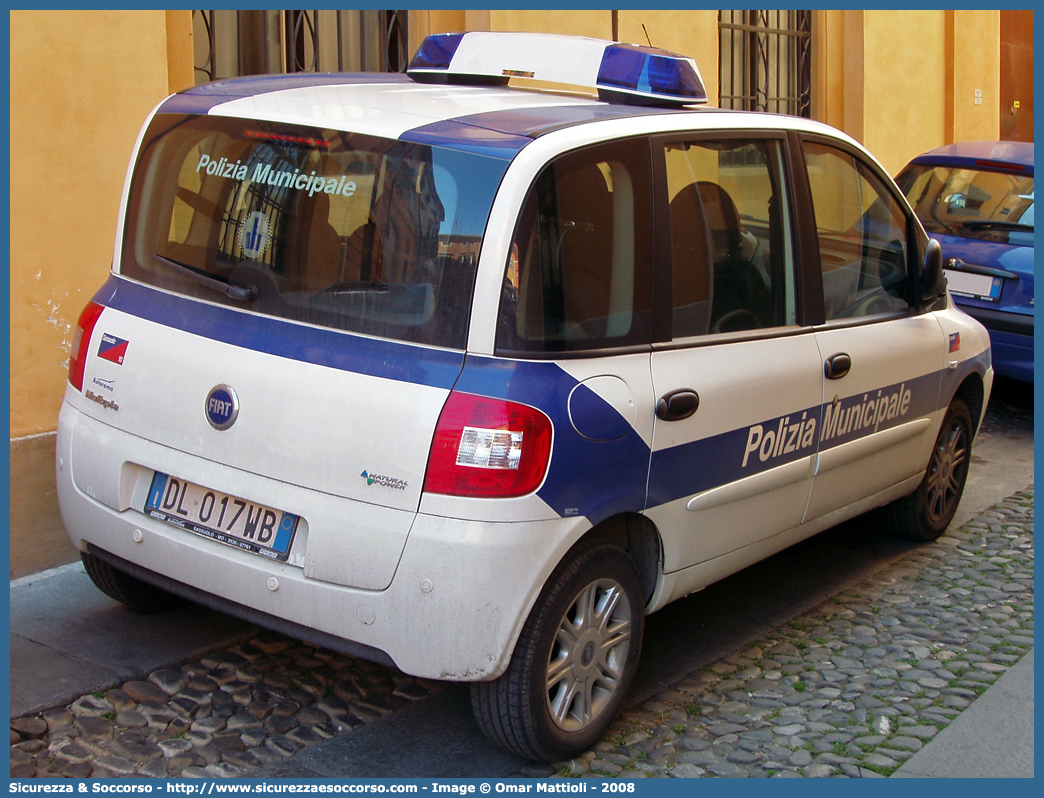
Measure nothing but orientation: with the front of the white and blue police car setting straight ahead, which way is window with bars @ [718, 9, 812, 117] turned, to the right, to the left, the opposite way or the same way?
to the right

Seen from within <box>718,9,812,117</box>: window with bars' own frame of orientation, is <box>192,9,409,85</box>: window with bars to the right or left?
on its right

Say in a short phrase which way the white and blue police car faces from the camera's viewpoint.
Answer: facing away from the viewer and to the right of the viewer

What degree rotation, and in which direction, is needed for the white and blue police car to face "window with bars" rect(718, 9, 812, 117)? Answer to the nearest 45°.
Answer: approximately 45° to its left

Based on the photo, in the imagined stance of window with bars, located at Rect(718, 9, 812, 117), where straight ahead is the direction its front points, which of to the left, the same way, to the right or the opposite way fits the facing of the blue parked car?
to the left

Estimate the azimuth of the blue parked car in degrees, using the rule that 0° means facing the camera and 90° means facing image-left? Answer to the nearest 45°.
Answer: approximately 225°

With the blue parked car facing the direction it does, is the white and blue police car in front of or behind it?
behind

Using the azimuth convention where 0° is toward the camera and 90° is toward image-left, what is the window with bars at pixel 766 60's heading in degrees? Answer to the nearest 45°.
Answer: approximately 315°

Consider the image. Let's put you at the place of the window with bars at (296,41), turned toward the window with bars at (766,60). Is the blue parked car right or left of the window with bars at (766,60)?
right
